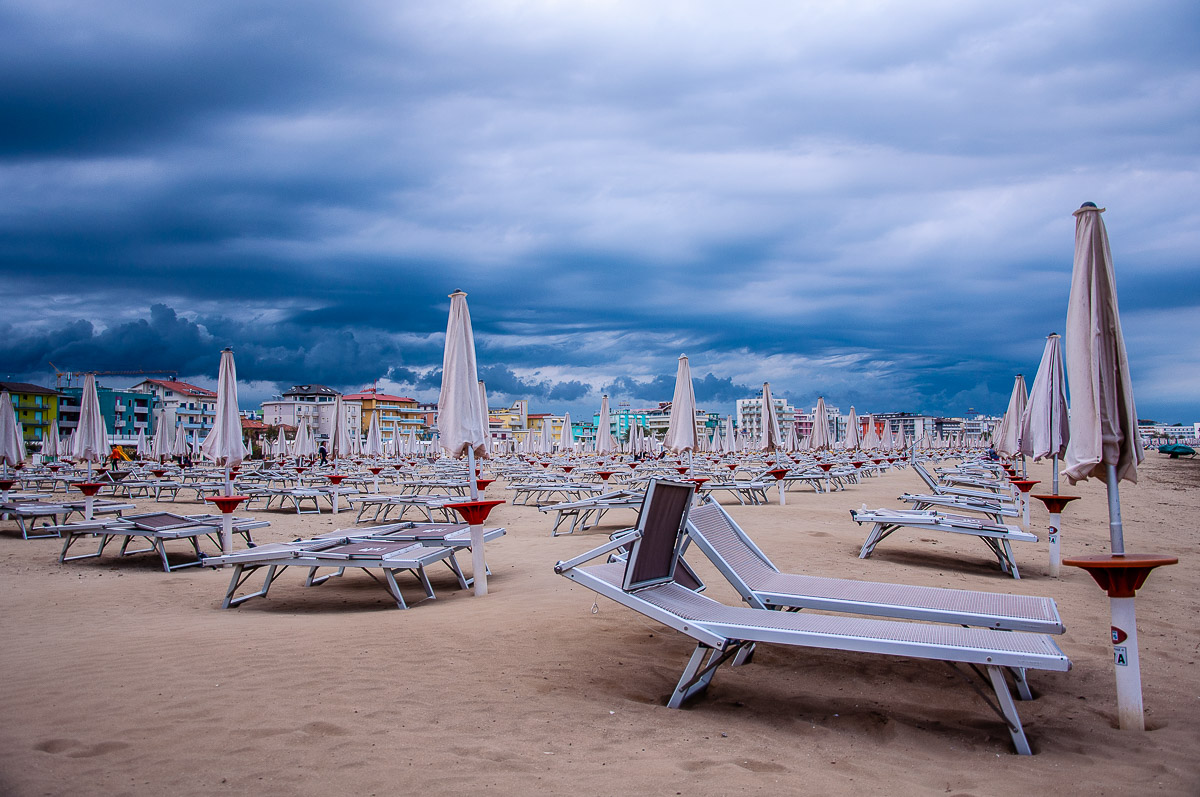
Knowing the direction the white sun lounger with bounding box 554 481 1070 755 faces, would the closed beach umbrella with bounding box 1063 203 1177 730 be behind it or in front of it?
in front

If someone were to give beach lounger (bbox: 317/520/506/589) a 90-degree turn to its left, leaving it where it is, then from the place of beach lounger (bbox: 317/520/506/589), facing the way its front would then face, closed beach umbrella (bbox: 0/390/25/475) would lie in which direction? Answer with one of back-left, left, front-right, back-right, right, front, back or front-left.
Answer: front-left

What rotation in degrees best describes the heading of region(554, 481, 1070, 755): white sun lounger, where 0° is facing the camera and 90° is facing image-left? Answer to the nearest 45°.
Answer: approximately 270°

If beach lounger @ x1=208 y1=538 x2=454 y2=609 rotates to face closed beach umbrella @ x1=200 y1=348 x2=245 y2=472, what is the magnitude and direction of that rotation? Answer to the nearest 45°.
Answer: approximately 90° to its left

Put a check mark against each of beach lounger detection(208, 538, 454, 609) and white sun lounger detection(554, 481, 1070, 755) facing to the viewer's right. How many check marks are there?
2

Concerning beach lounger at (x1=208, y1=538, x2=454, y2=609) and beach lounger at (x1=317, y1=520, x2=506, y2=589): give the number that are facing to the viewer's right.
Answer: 2

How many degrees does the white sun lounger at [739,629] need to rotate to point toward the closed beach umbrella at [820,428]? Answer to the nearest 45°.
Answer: approximately 90° to its left
